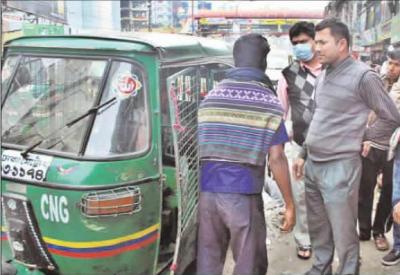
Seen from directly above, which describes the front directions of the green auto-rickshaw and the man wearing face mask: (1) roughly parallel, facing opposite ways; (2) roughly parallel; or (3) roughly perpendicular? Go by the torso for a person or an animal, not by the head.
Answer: roughly parallel

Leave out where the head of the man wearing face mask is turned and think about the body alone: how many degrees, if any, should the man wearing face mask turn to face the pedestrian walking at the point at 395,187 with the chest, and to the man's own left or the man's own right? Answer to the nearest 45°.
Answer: approximately 45° to the man's own left

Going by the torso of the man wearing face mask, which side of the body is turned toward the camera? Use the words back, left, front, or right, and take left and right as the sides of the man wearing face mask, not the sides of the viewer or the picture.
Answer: front

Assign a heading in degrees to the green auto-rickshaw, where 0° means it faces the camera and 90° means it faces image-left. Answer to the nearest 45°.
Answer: approximately 45°

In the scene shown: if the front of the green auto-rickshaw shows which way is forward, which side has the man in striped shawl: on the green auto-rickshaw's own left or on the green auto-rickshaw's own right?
on the green auto-rickshaw's own left

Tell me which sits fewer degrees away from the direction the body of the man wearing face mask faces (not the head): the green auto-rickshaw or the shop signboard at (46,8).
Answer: the green auto-rickshaw

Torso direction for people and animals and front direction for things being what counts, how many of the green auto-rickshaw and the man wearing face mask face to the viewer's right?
0

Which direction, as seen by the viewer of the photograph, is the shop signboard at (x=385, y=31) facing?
facing the viewer and to the left of the viewer

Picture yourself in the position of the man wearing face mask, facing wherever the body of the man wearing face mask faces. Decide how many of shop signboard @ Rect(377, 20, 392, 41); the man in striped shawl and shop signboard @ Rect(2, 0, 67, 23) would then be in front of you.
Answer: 1

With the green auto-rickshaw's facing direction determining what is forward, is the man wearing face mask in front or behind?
behind

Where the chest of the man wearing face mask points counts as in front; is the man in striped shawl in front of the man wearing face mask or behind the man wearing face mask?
in front

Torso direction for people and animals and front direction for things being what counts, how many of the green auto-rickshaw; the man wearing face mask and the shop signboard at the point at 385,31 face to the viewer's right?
0

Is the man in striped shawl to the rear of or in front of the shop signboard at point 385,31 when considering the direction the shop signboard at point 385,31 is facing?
in front
